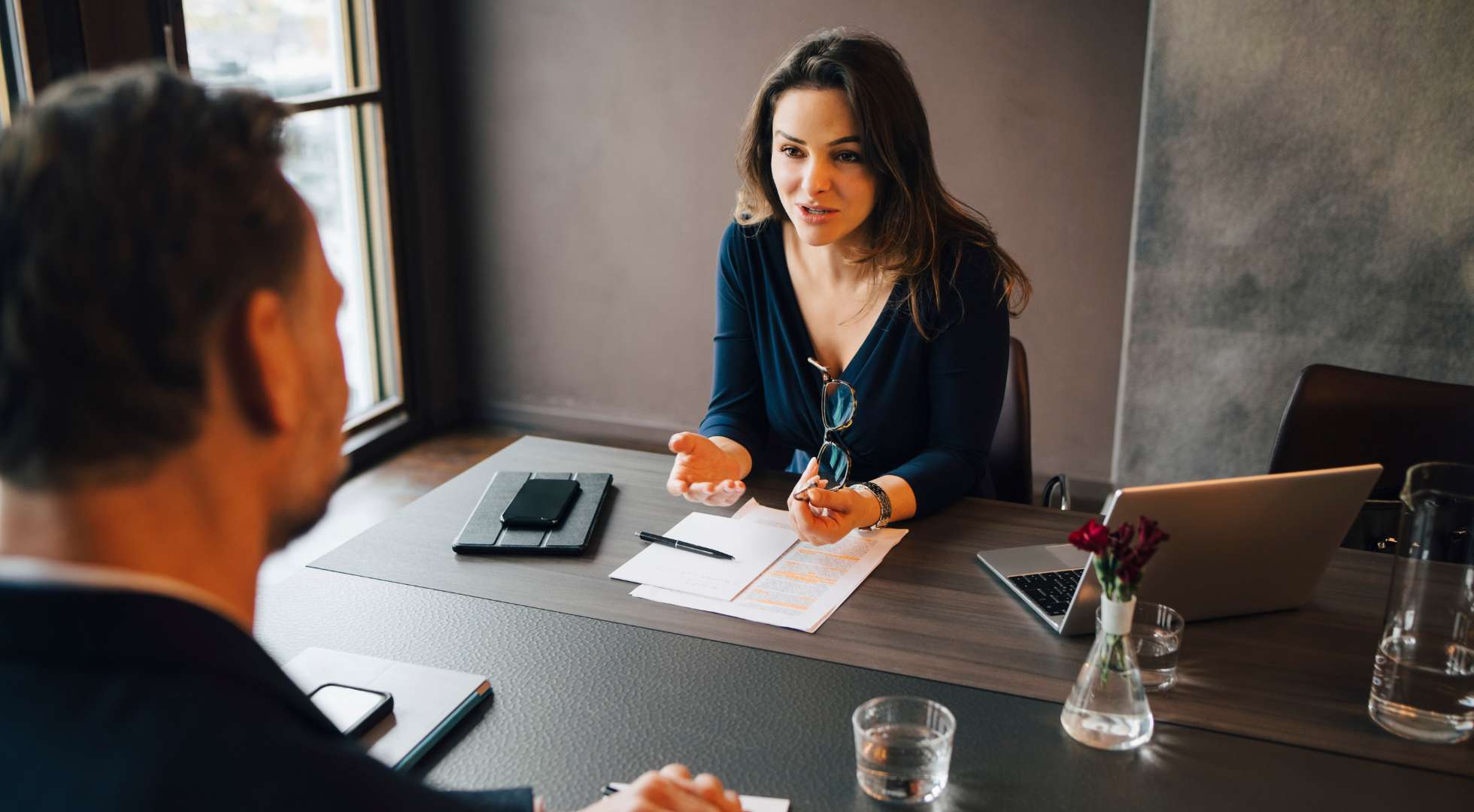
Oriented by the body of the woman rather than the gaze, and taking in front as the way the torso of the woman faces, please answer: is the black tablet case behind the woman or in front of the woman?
in front

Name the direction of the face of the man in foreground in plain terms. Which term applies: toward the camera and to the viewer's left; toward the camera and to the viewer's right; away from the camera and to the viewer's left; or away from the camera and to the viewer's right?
away from the camera and to the viewer's right

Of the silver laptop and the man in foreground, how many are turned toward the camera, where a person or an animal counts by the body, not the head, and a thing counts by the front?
0

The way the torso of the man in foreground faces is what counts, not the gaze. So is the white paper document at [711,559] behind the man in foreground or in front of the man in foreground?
in front

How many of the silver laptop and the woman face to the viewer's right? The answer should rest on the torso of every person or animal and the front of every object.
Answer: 0

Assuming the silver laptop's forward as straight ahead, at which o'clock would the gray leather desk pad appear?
The gray leather desk pad is roughly at 9 o'clock from the silver laptop.

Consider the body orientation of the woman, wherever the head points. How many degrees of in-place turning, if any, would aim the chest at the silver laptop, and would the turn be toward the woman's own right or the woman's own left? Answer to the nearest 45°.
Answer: approximately 90° to the woman's own left

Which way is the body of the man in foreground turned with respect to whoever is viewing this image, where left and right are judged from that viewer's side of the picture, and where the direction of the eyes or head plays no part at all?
facing away from the viewer and to the right of the viewer

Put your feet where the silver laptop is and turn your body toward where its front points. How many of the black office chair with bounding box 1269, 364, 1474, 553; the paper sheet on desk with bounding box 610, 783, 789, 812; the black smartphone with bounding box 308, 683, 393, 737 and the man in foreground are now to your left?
3

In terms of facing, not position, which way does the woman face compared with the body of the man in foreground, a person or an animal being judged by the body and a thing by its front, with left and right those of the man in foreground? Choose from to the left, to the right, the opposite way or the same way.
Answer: the opposite way

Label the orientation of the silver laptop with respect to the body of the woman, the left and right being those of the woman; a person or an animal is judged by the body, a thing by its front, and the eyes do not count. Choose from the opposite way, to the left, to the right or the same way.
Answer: to the right

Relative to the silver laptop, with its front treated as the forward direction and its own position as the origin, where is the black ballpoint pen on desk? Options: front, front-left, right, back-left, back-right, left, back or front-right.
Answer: front-left
